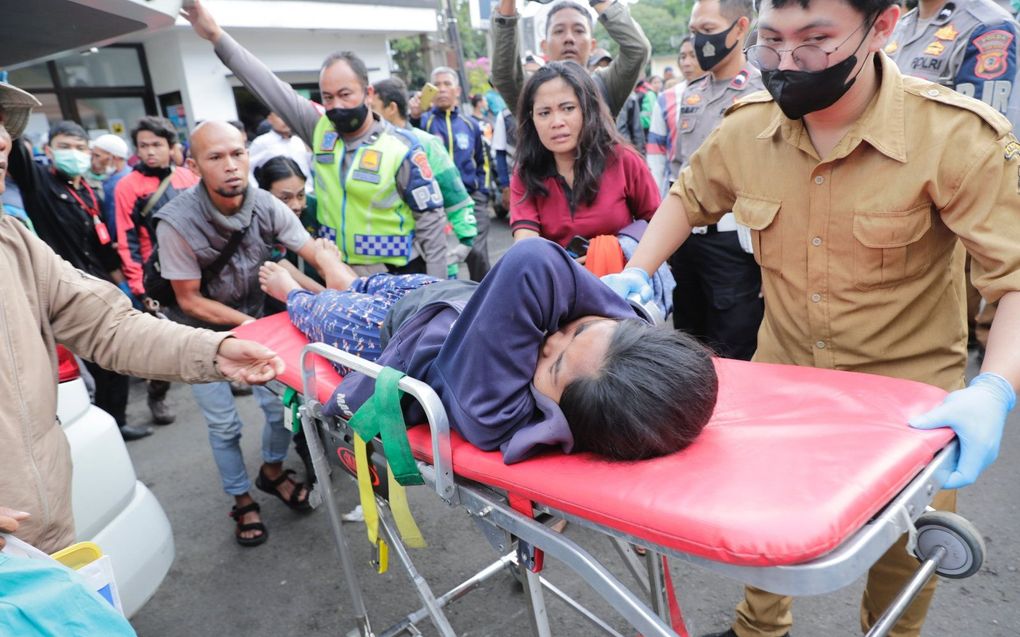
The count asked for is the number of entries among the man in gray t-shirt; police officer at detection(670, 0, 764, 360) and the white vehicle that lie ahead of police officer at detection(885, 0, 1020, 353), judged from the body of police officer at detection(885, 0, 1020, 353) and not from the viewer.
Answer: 3

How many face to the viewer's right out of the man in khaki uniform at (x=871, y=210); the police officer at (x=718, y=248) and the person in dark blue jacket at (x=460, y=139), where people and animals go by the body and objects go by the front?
0

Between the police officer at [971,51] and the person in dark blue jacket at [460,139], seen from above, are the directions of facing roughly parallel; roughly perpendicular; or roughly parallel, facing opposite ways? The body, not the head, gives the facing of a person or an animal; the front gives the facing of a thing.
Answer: roughly perpendicular

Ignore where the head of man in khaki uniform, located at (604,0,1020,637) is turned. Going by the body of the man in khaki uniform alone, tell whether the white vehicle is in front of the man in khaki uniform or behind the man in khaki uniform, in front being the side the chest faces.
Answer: in front

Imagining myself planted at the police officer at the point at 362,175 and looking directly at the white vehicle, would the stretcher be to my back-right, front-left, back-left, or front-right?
front-left

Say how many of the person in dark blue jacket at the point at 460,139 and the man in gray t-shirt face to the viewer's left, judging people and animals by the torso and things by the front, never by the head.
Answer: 0

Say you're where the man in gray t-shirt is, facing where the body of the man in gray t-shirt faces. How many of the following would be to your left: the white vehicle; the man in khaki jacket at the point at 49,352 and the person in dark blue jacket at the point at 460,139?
1

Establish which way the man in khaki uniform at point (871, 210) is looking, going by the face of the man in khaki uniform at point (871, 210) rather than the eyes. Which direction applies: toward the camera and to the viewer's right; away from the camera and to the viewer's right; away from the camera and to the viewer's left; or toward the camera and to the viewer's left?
toward the camera and to the viewer's left

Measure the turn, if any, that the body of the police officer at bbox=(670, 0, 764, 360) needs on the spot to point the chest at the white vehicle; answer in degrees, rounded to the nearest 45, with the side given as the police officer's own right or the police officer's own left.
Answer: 0° — they already face it

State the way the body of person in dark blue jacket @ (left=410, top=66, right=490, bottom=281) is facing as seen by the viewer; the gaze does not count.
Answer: toward the camera

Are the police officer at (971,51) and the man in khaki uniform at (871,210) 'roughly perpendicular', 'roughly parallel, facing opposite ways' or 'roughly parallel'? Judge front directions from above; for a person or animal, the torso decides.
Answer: roughly parallel

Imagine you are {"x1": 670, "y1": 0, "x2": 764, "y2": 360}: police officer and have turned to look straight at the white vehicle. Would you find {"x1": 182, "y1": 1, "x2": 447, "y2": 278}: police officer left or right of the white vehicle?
right

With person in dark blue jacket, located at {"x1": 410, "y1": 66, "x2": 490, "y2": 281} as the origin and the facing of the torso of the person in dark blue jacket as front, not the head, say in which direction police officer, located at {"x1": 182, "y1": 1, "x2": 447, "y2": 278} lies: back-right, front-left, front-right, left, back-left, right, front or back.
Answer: front
